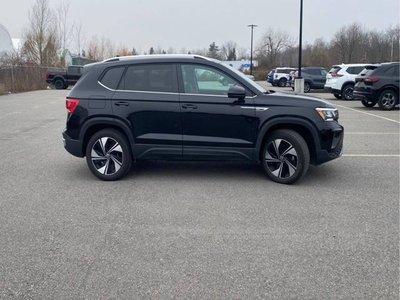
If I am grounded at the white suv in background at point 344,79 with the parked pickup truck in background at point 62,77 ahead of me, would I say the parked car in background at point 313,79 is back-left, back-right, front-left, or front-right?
front-right

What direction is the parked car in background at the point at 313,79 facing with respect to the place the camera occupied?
facing away from the viewer and to the right of the viewer

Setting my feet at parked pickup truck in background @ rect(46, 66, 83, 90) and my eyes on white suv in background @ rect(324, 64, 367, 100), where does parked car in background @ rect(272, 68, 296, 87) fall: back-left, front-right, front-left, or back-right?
front-left

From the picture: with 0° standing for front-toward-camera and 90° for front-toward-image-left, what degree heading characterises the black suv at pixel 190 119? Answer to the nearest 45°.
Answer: approximately 270°

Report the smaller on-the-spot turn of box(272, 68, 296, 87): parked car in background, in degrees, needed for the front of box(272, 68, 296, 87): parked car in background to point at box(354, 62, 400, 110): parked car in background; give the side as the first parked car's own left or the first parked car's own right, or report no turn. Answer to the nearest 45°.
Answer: approximately 135° to the first parked car's own right

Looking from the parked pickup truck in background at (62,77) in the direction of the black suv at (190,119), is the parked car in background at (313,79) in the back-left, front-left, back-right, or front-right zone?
front-left

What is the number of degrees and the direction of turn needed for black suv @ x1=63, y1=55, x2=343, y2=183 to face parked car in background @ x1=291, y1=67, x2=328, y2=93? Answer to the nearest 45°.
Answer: approximately 90° to its left

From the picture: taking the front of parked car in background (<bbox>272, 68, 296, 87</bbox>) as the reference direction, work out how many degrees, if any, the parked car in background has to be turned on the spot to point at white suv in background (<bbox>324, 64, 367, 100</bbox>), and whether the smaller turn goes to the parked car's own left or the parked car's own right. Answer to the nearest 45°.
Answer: approximately 135° to the parked car's own right

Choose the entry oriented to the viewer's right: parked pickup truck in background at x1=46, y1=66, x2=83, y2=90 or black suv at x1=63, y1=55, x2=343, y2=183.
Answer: the black suv

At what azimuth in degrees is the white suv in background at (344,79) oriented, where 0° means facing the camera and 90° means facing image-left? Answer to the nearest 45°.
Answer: approximately 225°
